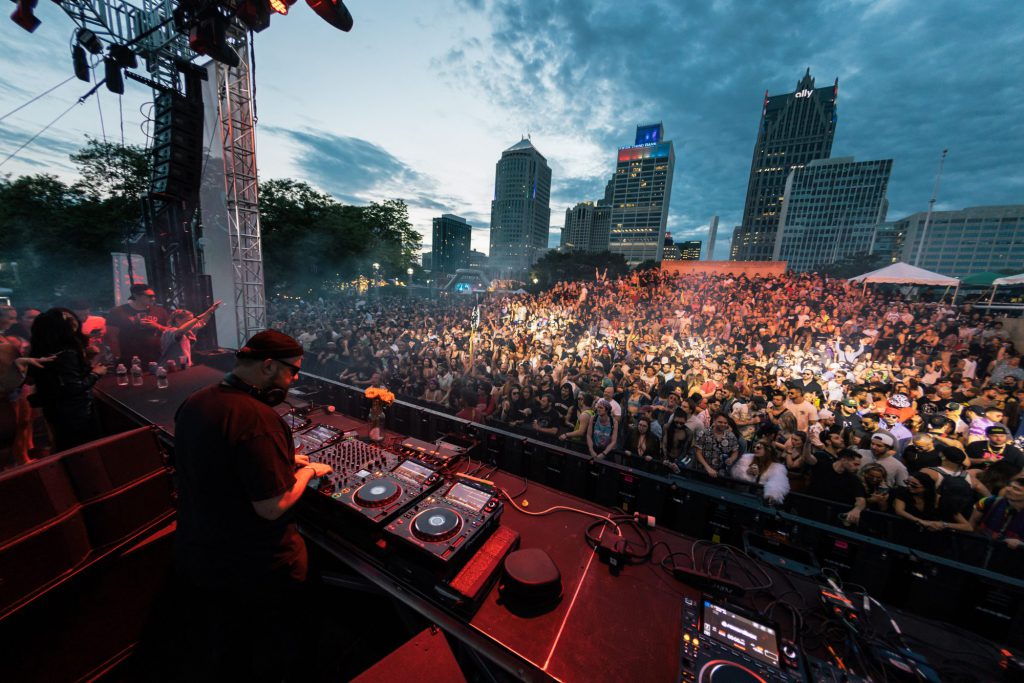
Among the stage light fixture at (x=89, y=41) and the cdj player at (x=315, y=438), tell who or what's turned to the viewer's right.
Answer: the stage light fixture

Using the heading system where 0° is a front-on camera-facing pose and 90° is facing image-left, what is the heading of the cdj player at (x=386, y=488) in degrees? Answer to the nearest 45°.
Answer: approximately 45°

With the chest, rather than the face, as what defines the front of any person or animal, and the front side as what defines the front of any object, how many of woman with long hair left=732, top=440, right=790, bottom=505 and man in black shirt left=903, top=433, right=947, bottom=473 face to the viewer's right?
0

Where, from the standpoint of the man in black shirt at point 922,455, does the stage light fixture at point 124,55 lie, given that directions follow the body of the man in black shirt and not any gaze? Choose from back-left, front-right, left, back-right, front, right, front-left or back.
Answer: front

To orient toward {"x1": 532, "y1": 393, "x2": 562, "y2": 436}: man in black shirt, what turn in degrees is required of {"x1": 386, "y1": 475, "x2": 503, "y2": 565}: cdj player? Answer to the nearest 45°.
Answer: approximately 180°

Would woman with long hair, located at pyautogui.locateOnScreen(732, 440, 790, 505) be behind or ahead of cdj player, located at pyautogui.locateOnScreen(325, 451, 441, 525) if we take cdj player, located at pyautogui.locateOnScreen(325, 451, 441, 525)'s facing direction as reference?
behind

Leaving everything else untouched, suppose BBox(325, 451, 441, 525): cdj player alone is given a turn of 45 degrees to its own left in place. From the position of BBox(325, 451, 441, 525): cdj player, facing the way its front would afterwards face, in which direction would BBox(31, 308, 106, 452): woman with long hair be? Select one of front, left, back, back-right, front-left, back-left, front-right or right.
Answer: back-right

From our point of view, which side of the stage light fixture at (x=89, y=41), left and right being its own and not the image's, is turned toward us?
right

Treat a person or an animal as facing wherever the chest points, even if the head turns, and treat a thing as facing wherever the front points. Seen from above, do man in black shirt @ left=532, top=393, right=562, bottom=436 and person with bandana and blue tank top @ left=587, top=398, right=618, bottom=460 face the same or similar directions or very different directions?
same or similar directions

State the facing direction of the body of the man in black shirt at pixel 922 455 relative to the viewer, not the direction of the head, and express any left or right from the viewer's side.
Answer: facing the viewer and to the left of the viewer

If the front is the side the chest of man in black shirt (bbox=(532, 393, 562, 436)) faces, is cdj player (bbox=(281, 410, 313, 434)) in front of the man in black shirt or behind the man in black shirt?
in front

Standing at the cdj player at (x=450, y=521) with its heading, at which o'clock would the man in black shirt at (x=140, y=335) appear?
The man in black shirt is roughly at 3 o'clock from the cdj player.

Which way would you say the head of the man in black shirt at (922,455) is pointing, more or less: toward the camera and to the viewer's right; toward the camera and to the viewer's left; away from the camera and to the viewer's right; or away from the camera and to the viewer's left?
toward the camera and to the viewer's left

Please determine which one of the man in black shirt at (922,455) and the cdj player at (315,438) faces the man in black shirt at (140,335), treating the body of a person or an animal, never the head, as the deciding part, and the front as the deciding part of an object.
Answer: the man in black shirt at (922,455)

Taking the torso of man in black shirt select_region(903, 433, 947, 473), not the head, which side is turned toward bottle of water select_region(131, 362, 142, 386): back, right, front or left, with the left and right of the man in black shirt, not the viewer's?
front
